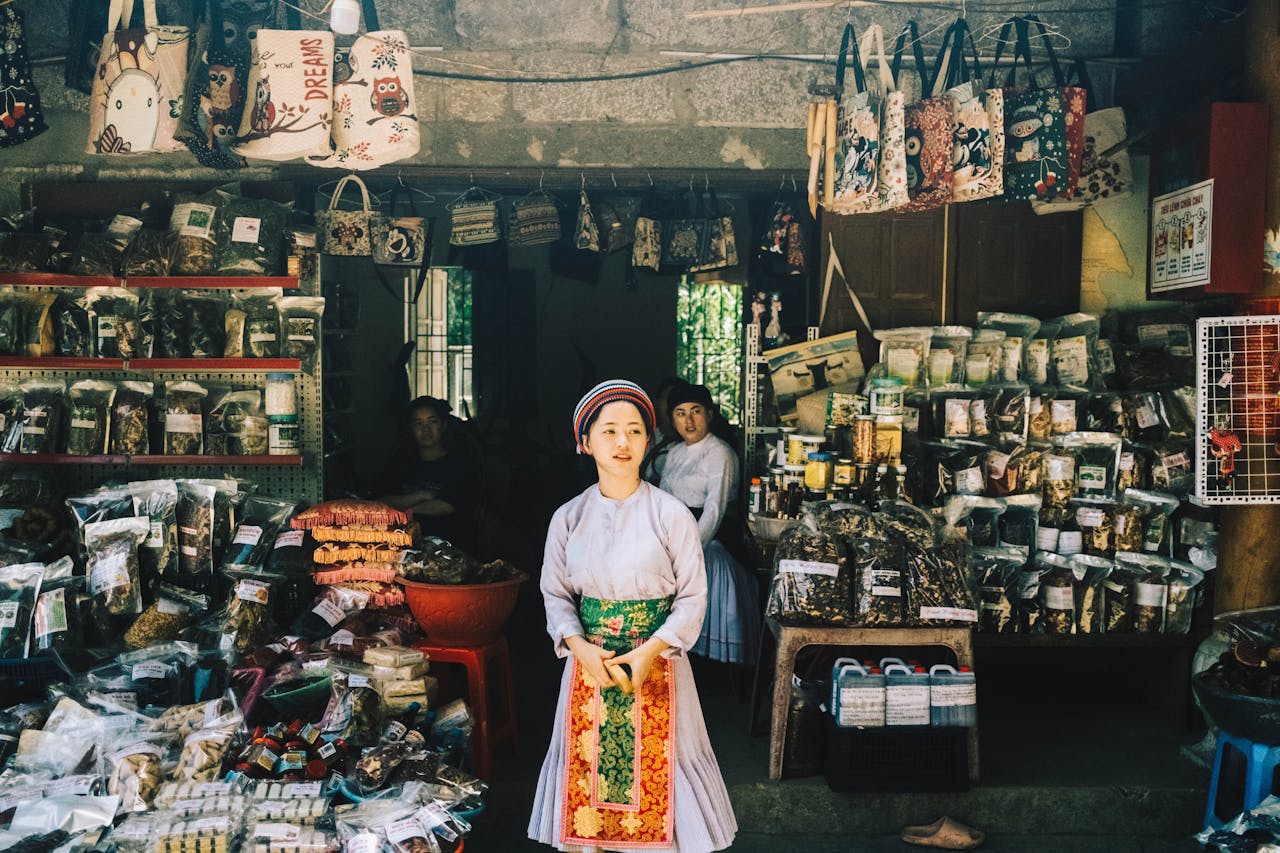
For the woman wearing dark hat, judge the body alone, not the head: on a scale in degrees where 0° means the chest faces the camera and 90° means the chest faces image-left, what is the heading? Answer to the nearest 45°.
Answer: approximately 45°

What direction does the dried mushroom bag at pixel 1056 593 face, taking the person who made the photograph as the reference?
facing the viewer

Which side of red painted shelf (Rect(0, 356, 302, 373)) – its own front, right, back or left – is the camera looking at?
front

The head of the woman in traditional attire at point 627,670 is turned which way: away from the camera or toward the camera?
toward the camera

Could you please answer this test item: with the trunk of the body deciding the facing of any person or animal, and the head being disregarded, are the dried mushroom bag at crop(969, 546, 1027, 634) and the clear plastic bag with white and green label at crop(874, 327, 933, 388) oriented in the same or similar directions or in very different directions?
same or similar directions

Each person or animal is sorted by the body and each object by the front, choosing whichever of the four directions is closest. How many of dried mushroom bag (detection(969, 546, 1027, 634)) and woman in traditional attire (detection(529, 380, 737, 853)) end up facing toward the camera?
2

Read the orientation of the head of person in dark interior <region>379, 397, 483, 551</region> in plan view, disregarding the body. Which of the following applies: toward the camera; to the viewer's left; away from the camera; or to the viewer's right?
toward the camera

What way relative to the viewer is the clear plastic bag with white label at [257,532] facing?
toward the camera

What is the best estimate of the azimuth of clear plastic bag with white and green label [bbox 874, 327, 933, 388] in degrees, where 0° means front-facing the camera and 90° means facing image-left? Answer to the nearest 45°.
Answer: approximately 0°

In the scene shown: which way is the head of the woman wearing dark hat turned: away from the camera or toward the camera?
toward the camera

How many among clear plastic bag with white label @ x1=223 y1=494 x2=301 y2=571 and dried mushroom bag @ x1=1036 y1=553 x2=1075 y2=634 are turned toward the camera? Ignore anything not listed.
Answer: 2

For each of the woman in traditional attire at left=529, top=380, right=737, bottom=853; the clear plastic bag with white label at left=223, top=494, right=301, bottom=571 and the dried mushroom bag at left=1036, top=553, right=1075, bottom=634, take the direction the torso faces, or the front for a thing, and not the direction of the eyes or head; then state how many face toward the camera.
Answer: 3

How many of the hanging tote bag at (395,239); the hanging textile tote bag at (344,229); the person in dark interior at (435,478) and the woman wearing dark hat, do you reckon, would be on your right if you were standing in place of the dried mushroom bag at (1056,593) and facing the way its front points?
4

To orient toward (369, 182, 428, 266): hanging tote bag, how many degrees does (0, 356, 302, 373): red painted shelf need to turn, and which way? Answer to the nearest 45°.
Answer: approximately 90° to its left
